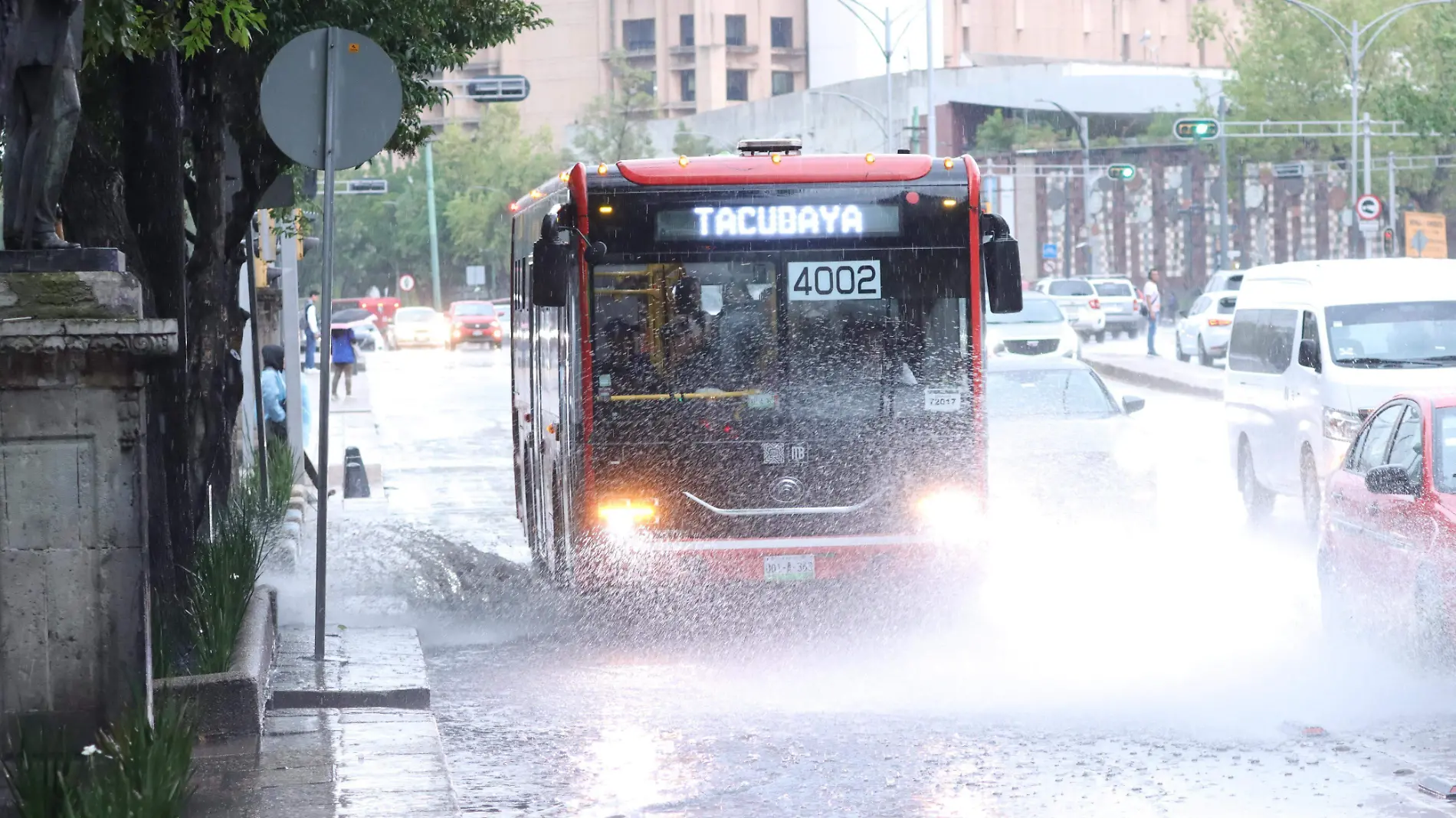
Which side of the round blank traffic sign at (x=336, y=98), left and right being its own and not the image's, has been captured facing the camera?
back

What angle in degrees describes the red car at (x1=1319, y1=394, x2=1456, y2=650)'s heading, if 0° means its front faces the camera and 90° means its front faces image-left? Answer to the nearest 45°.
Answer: approximately 315°

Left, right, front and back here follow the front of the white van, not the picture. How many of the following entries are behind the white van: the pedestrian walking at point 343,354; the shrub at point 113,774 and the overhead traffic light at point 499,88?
2

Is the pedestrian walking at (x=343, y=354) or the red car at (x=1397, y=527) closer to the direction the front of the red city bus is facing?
the red car

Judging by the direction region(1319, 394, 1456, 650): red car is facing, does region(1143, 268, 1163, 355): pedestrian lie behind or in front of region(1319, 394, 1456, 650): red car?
behind

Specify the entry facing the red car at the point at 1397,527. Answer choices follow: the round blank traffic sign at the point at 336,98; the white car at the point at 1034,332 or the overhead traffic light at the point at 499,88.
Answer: the white car

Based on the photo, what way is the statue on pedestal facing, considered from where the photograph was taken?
facing to the right of the viewer

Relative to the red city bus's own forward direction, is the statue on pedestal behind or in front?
in front

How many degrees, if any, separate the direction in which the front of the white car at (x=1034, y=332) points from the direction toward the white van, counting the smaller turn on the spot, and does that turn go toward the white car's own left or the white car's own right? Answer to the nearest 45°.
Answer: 0° — it already faces it

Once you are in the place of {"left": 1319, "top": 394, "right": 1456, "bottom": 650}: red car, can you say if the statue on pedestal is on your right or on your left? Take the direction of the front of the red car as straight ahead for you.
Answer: on your right

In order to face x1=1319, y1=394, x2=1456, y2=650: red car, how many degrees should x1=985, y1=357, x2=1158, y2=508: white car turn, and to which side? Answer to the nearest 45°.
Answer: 0° — it already faces it
